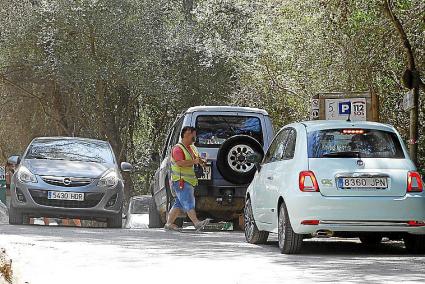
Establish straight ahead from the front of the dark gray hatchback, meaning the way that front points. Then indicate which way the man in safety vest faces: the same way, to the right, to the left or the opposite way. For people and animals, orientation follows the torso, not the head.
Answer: to the left

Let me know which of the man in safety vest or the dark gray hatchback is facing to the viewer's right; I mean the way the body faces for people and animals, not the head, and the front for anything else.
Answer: the man in safety vest

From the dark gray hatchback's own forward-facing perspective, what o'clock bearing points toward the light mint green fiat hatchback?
The light mint green fiat hatchback is roughly at 11 o'clock from the dark gray hatchback.

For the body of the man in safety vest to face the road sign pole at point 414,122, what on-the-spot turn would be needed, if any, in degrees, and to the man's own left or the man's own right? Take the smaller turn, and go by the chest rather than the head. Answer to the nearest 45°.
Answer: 0° — they already face it

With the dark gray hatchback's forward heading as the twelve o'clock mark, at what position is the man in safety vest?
The man in safety vest is roughly at 10 o'clock from the dark gray hatchback.

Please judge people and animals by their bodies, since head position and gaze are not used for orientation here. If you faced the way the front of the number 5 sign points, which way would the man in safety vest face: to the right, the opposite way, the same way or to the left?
to the left

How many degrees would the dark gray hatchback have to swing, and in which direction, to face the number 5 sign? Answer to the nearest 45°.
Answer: approximately 90° to its left

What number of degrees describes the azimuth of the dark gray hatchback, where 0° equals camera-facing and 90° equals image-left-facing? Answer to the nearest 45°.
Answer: approximately 0°

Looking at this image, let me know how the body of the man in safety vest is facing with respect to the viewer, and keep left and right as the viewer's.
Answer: facing to the right of the viewer

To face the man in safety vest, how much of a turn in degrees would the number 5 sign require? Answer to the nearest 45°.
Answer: approximately 45° to its right

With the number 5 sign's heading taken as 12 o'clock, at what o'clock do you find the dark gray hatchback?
The dark gray hatchback is roughly at 2 o'clock from the number 5 sign.

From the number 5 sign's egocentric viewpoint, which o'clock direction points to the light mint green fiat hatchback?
The light mint green fiat hatchback is roughly at 12 o'clock from the number 5 sign.

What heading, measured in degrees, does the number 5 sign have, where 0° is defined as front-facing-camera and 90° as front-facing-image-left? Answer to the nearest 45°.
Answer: approximately 0°

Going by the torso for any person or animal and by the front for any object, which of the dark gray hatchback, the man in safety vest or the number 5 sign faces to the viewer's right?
the man in safety vest
